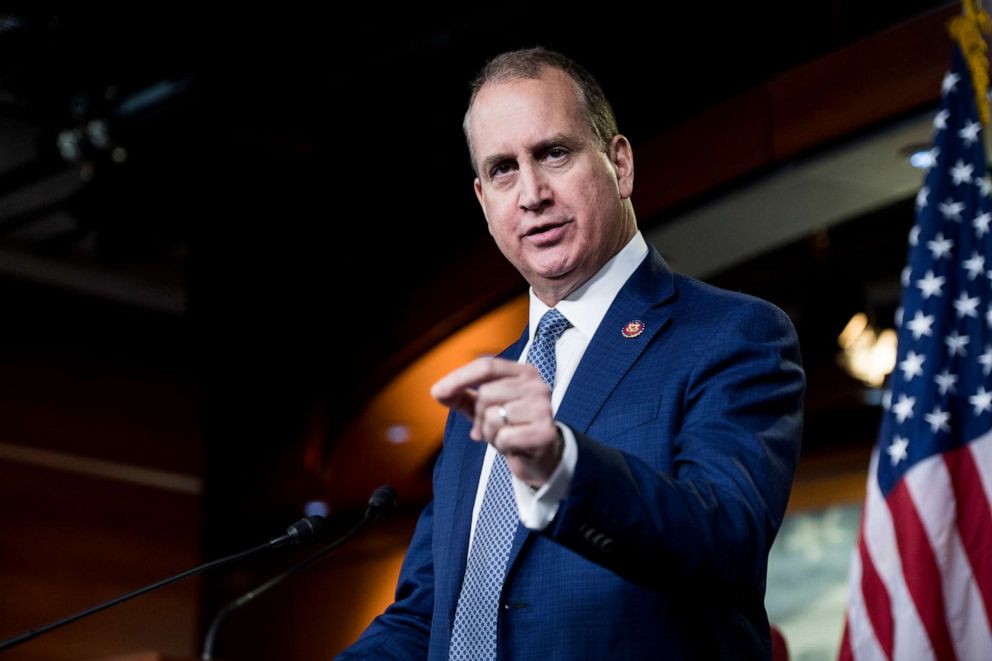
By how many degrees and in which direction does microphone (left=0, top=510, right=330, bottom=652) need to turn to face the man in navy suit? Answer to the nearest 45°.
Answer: approximately 45° to its right

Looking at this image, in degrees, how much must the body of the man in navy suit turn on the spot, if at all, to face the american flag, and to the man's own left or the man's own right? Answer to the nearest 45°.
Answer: approximately 180°

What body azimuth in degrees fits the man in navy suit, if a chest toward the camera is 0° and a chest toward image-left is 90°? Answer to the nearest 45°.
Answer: approximately 45°

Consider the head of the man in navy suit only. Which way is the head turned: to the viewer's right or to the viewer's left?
to the viewer's left

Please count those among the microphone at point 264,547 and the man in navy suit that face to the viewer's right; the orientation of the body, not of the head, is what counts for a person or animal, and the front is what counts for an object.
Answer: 1

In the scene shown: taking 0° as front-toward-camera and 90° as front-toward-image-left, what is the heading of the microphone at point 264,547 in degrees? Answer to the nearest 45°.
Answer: approximately 270°

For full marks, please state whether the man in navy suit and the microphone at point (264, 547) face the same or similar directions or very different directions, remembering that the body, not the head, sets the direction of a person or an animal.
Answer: very different directions
